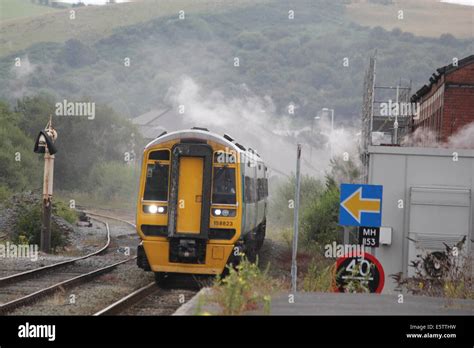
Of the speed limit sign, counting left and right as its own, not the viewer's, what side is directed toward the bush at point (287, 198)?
back

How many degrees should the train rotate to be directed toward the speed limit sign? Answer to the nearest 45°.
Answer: approximately 45° to its left

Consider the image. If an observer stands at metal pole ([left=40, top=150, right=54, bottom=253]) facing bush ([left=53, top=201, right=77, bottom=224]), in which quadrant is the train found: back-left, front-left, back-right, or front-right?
back-right

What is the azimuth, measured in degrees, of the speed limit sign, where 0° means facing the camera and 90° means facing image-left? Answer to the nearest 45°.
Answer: approximately 0°

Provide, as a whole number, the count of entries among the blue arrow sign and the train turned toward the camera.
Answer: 2

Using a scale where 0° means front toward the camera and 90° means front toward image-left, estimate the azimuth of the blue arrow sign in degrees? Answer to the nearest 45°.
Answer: approximately 0°

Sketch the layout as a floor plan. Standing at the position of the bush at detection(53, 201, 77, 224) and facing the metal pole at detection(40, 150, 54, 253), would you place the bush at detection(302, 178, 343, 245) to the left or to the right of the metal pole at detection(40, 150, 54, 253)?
left

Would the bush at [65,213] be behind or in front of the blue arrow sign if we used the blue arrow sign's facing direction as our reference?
behind

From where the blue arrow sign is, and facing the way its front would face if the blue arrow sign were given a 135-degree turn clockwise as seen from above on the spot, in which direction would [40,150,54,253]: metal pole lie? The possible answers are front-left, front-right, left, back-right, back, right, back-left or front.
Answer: front

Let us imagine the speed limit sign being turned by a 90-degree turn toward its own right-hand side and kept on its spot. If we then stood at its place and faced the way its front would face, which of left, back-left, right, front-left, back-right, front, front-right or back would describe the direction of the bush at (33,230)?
front-right

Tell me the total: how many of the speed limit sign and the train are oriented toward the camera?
2

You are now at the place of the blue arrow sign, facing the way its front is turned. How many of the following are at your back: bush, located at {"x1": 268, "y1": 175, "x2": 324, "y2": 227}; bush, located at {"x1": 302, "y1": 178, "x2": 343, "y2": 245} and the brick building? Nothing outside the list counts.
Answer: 3
